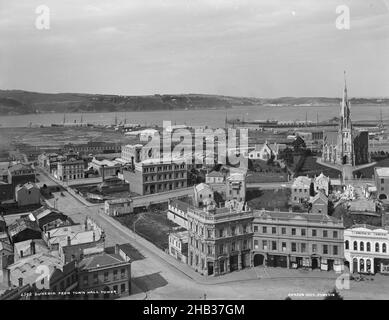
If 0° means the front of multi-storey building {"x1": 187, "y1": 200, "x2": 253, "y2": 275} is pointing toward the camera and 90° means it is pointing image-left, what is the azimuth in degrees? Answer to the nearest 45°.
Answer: approximately 0°

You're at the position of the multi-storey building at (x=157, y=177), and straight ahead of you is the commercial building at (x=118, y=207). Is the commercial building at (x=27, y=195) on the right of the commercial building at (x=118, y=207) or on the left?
right

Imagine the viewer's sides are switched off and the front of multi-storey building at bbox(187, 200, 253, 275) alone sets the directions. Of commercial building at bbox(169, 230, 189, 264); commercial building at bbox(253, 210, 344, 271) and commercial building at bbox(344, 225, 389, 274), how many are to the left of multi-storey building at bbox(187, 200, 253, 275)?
2

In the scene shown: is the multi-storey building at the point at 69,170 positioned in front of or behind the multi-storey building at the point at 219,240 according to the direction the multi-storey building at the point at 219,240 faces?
behind

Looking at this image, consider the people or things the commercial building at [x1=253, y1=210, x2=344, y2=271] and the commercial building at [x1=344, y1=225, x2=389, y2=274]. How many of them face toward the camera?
2

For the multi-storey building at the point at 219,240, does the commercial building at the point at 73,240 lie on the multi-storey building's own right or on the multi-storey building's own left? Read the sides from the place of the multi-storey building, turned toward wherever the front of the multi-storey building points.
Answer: on the multi-storey building's own right

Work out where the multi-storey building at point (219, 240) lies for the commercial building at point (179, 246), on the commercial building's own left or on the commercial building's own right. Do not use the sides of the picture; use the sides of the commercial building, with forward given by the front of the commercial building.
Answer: on the commercial building's own left

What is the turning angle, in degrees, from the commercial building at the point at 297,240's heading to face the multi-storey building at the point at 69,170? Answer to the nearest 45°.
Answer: approximately 135° to its right

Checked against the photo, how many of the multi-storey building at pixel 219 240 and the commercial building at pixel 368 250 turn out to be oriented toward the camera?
2

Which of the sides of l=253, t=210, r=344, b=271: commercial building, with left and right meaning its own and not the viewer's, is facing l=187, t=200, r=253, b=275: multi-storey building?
right
